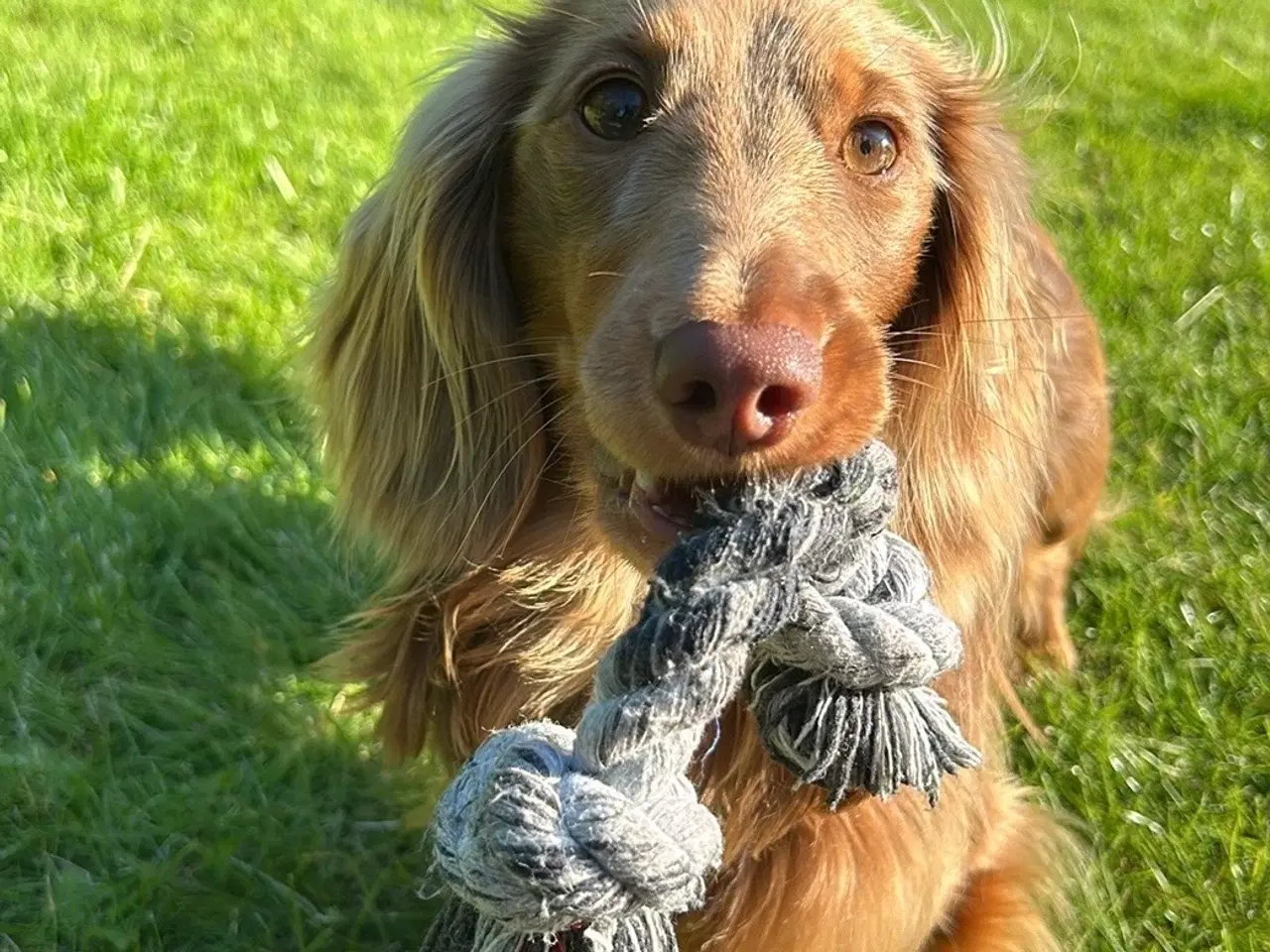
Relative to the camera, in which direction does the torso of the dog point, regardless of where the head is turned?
toward the camera
